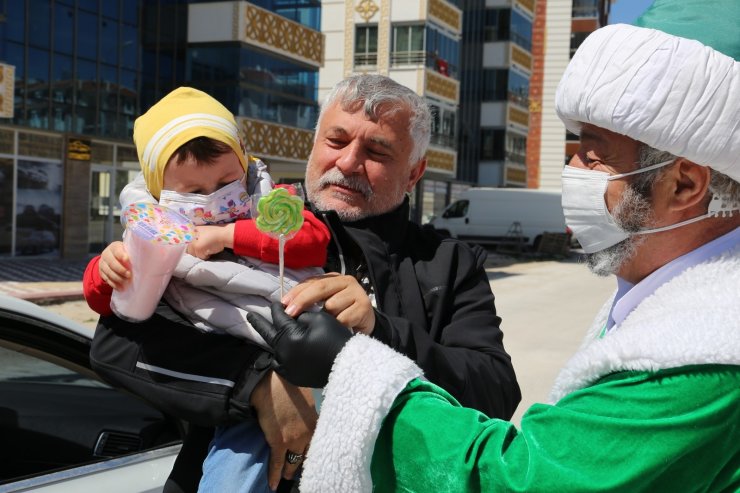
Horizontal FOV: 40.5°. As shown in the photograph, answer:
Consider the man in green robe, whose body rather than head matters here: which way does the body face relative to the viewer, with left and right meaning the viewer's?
facing to the left of the viewer

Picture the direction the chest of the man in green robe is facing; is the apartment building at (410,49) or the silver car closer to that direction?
the silver car

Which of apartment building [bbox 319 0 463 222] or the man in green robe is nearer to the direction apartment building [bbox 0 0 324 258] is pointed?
the man in green robe

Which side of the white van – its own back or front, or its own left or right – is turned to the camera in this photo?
left

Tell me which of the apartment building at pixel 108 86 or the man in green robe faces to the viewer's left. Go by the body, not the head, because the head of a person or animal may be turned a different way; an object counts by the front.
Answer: the man in green robe

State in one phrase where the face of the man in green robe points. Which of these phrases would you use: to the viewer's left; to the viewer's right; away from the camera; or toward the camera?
to the viewer's left

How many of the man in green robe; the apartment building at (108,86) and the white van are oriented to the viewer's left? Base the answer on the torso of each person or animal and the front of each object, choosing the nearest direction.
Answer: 2

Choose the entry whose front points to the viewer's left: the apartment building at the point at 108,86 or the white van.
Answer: the white van

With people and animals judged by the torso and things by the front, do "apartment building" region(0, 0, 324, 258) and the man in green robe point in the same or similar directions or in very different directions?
very different directions

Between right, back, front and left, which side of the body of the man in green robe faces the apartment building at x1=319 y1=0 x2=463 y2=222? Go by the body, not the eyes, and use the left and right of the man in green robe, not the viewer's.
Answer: right

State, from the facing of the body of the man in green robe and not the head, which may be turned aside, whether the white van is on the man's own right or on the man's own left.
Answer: on the man's own right

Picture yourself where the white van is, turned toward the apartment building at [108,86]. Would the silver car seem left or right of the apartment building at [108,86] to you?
left

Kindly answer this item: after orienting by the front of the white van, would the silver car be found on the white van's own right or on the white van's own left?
on the white van's own left

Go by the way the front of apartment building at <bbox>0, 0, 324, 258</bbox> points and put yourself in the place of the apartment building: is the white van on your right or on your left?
on your left

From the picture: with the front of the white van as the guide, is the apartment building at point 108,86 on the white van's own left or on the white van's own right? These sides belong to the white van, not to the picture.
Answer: on the white van's own left

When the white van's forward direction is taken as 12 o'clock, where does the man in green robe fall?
The man in green robe is roughly at 9 o'clock from the white van.
